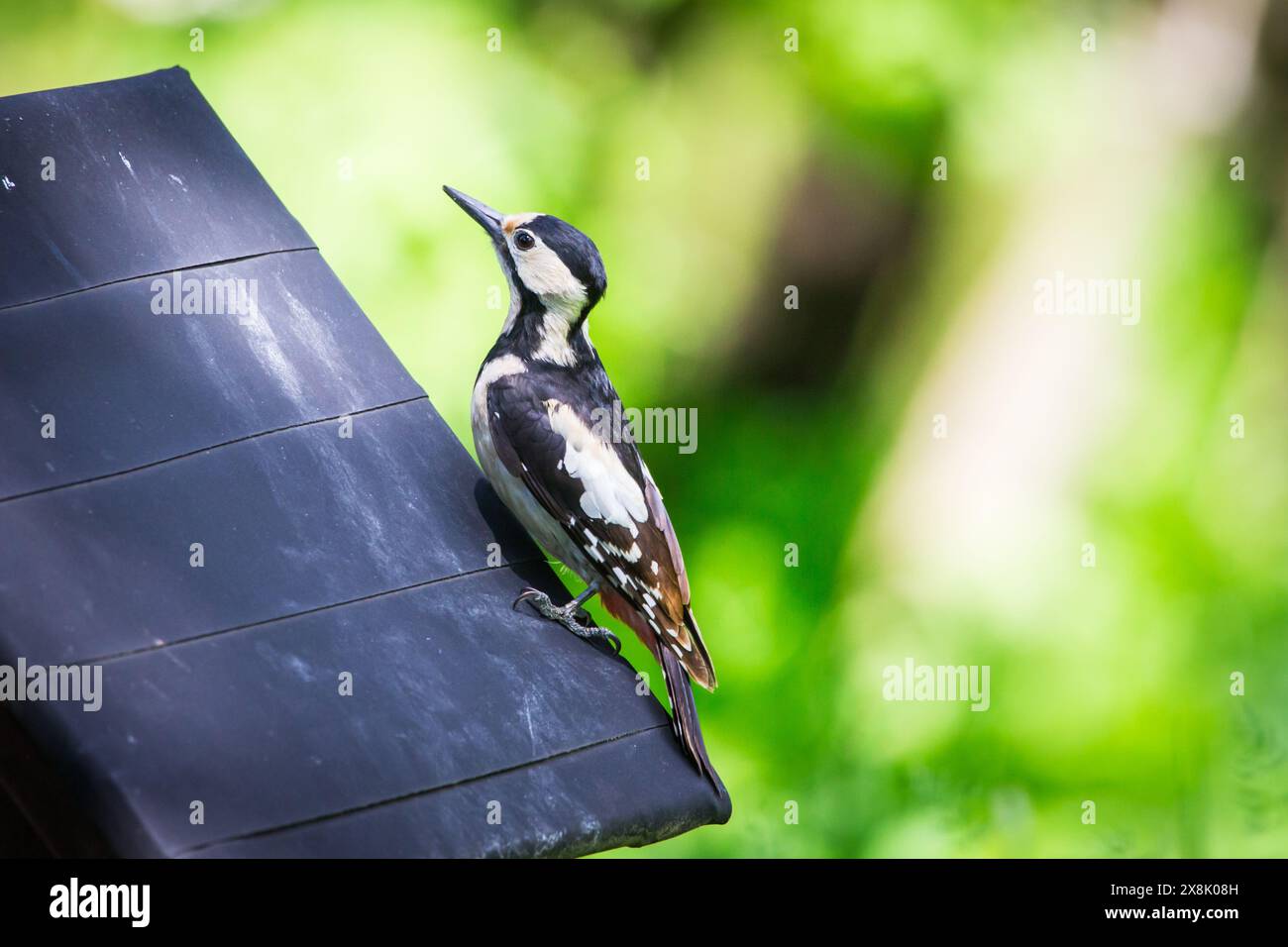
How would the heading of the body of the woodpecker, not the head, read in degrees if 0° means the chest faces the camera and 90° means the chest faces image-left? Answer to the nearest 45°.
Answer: approximately 90°
